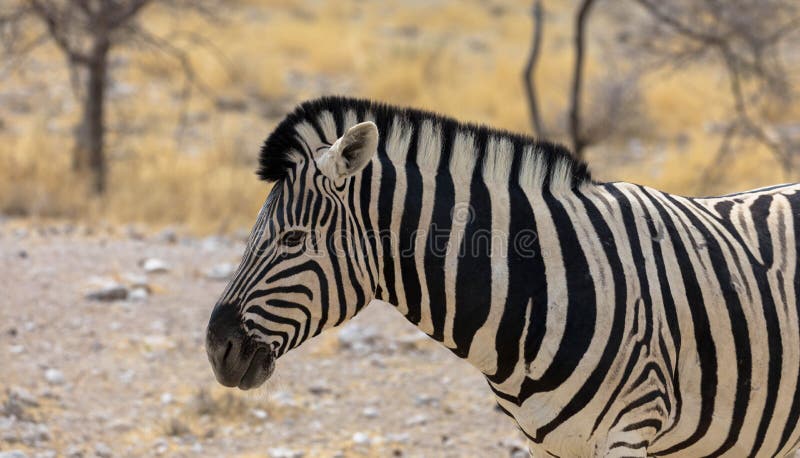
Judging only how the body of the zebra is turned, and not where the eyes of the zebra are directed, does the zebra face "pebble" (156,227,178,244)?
no

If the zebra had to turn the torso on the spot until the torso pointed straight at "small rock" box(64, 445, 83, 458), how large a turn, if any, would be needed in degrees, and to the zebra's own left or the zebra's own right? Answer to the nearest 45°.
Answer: approximately 45° to the zebra's own right

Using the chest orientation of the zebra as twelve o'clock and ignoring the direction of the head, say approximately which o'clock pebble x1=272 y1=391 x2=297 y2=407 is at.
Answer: The pebble is roughly at 2 o'clock from the zebra.

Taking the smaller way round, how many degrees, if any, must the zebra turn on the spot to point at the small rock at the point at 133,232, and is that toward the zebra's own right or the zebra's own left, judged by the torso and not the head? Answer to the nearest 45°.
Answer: approximately 45° to the zebra's own right

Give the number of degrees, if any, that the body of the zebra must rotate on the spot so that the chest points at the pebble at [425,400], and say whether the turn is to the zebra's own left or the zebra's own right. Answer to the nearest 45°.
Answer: approximately 90° to the zebra's own right

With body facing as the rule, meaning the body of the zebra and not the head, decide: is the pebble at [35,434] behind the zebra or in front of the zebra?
in front

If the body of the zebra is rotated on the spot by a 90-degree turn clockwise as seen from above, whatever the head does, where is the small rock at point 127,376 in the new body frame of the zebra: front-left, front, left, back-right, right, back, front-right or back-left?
front-left

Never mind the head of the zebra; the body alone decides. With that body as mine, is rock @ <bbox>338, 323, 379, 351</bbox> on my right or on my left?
on my right

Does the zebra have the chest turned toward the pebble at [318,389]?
no

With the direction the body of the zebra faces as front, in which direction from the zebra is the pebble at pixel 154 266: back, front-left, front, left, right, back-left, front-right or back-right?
front-right

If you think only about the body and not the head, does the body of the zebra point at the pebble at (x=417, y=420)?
no

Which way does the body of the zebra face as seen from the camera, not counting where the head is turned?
to the viewer's left

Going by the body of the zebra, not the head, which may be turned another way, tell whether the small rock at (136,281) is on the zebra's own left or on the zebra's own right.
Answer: on the zebra's own right

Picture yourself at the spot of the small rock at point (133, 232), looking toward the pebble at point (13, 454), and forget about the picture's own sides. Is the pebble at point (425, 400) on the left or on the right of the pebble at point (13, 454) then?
left
